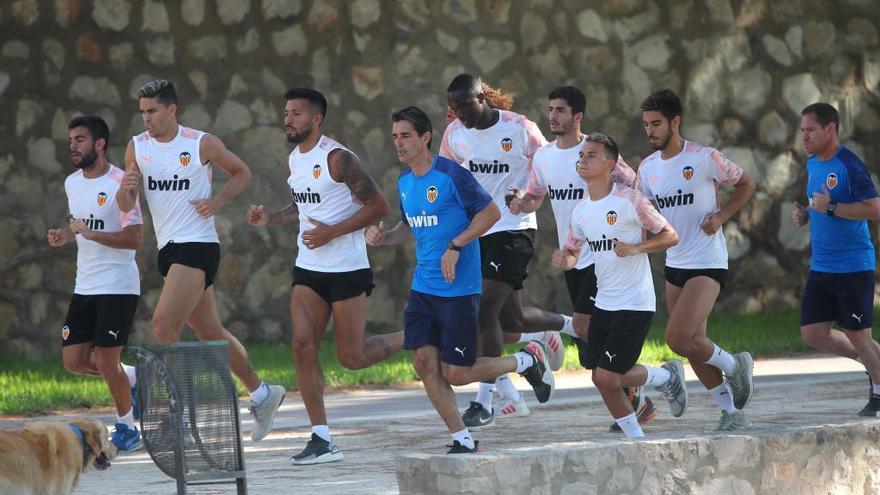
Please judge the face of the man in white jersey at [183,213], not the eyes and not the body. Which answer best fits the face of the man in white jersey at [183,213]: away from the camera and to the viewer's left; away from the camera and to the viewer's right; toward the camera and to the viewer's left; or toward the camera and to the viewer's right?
toward the camera and to the viewer's left

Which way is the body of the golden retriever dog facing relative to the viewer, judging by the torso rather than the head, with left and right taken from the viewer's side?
facing to the right of the viewer

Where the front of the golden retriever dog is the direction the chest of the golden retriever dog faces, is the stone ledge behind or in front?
in front

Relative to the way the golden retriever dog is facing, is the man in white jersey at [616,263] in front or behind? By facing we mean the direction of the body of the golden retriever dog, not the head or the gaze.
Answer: in front

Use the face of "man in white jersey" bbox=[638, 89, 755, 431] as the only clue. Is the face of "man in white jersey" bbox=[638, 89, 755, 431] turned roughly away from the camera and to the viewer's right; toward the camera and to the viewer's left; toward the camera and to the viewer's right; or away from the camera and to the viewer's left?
toward the camera and to the viewer's left

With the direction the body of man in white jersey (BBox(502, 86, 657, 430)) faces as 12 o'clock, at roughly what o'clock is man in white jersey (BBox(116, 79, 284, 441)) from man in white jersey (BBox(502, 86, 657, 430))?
man in white jersey (BBox(116, 79, 284, 441)) is roughly at 1 o'clock from man in white jersey (BBox(502, 86, 657, 430)).

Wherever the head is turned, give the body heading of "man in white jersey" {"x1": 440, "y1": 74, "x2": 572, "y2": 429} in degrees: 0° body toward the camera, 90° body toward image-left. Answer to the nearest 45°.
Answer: approximately 45°

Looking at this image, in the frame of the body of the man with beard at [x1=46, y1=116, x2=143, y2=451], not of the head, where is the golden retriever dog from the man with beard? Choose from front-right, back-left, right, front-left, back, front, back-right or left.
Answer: front-left

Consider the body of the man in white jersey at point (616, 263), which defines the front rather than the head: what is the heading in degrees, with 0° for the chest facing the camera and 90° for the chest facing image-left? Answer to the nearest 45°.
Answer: approximately 45°

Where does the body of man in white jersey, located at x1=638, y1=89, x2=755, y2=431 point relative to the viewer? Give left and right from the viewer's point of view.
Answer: facing the viewer and to the left of the viewer
